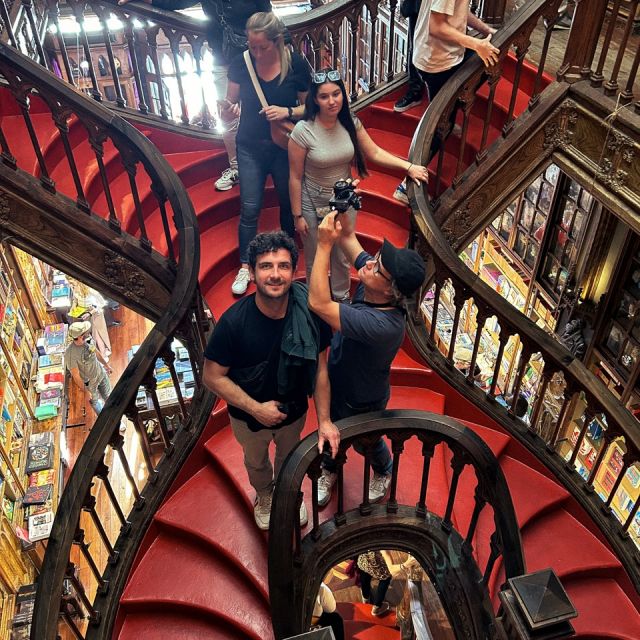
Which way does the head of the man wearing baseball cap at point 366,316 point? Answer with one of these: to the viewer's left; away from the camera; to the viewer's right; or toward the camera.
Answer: to the viewer's left

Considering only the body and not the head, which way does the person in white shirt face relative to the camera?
to the viewer's right

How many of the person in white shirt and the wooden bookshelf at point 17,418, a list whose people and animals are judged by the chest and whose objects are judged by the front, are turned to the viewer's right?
2

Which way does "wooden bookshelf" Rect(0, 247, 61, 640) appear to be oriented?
to the viewer's right
